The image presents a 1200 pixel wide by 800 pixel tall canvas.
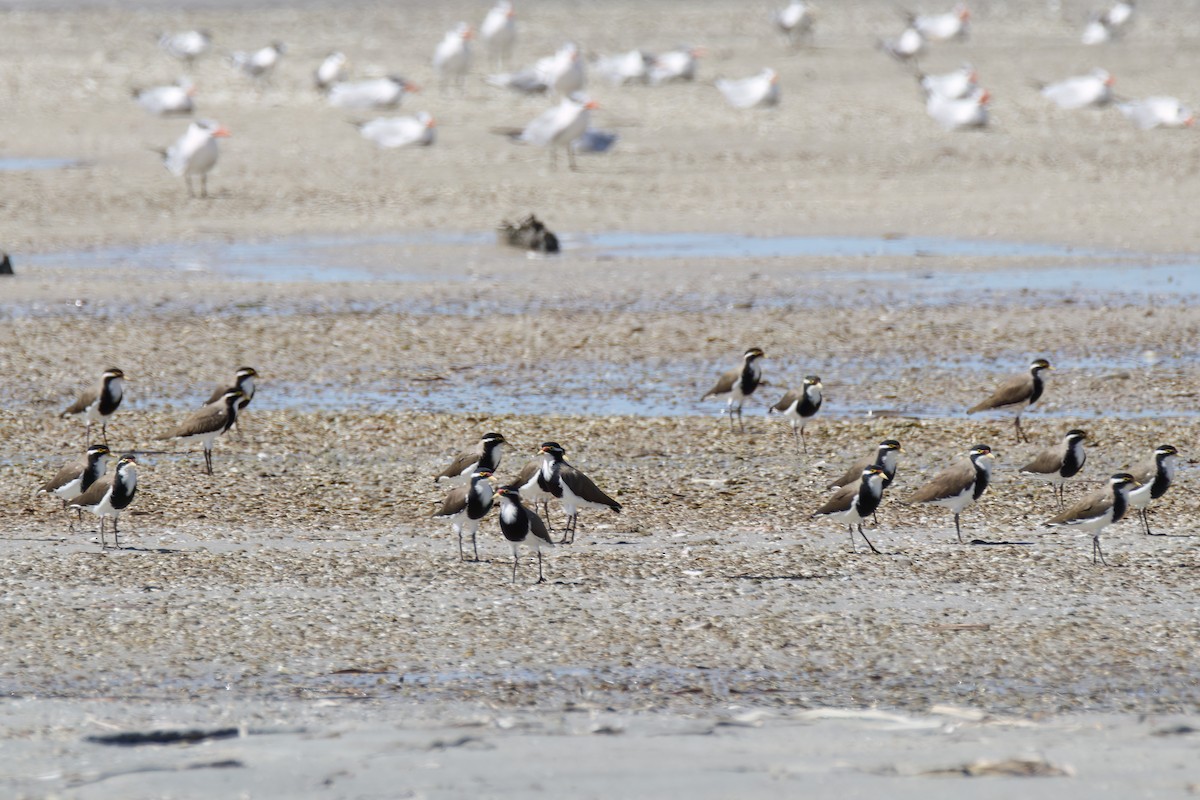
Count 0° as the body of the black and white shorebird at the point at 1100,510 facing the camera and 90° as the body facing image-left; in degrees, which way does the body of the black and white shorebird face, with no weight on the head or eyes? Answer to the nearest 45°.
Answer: approximately 270°

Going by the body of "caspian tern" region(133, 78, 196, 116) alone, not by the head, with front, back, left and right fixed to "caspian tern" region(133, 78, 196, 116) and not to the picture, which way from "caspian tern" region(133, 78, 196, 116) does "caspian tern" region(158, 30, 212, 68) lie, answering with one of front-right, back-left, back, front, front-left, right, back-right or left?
left

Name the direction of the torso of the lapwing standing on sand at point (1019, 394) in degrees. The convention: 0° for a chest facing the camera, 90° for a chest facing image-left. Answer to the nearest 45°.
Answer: approximately 270°

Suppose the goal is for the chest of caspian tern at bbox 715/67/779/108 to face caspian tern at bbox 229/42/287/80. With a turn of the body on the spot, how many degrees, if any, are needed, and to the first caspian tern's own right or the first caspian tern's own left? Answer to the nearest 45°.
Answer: approximately 180°

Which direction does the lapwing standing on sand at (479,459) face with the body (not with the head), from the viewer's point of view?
to the viewer's right

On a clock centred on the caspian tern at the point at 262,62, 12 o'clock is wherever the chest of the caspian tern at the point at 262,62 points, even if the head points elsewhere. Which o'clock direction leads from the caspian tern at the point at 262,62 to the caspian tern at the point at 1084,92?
the caspian tern at the point at 1084,92 is roughly at 1 o'clock from the caspian tern at the point at 262,62.

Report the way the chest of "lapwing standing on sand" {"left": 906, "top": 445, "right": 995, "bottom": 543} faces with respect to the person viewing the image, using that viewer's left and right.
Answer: facing to the right of the viewer

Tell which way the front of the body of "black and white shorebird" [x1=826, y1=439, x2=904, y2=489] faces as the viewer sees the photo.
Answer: to the viewer's right

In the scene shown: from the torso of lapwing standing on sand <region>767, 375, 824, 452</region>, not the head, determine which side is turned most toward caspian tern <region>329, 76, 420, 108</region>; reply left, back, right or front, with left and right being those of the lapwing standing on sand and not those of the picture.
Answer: back

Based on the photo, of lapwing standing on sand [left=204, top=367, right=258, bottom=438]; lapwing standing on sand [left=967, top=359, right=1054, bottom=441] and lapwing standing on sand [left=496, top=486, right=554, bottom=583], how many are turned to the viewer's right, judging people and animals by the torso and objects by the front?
2

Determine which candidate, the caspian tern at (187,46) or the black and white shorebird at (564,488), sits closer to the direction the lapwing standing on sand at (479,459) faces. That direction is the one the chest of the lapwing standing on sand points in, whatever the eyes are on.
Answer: the black and white shorebird

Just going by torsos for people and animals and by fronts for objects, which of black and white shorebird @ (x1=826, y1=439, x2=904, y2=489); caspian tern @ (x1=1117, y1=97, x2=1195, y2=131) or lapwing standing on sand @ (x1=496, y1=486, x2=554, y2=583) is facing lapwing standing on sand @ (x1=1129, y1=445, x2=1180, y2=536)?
the black and white shorebird

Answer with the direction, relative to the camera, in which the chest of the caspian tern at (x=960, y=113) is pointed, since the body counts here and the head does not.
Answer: to the viewer's right

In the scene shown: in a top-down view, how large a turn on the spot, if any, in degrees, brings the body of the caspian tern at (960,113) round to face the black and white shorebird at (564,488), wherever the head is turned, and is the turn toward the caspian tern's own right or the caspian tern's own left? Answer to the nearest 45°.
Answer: approximately 90° to the caspian tern's own right

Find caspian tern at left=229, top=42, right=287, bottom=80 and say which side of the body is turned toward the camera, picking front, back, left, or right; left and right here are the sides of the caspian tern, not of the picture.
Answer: right

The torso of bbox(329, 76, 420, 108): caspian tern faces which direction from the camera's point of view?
to the viewer's right

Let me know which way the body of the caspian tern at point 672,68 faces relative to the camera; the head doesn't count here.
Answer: to the viewer's right
